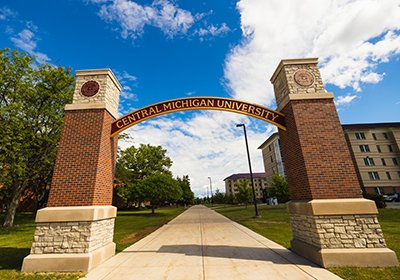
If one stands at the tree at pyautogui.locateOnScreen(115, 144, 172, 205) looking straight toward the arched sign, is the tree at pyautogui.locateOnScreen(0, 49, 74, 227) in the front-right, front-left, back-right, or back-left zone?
front-right

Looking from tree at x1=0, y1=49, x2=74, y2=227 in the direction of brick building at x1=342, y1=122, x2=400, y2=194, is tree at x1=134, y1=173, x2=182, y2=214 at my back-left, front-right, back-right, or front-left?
front-left

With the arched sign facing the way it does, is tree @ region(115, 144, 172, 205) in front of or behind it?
behind

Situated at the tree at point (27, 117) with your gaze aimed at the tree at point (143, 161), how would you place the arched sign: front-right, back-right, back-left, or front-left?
back-right

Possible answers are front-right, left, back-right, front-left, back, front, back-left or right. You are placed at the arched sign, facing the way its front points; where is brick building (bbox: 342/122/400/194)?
back-left

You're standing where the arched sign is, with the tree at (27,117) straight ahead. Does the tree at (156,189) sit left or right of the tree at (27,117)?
right

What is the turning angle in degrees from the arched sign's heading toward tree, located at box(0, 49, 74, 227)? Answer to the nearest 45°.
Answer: approximately 135° to its right

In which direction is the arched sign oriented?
toward the camera

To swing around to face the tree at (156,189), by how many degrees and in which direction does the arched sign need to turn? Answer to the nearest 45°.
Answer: approximately 180°
